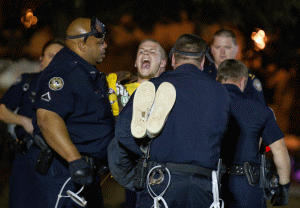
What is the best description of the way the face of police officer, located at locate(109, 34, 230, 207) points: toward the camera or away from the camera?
away from the camera

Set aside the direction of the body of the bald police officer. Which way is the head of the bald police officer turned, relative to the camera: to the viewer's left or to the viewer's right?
to the viewer's right

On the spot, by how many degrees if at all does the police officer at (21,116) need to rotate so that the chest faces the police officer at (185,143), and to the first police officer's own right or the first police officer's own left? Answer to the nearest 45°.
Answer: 0° — they already face them

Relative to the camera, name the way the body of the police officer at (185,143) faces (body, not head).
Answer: away from the camera

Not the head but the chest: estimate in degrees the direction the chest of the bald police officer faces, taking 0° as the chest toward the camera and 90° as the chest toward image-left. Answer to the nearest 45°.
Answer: approximately 270°

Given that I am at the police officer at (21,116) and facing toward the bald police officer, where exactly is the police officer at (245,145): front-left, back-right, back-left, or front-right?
front-left

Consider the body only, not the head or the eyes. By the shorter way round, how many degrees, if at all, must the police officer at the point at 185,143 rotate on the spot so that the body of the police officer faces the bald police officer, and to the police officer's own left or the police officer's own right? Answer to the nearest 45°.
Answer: approximately 45° to the police officer's own left

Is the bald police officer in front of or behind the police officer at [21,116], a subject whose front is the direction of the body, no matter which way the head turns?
in front

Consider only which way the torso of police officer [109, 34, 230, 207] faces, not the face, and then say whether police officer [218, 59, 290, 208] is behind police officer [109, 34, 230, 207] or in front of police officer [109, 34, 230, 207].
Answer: in front

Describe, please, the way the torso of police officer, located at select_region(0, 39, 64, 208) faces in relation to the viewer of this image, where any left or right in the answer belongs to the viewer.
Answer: facing the viewer and to the right of the viewer

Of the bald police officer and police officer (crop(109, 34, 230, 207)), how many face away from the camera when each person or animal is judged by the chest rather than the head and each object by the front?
1

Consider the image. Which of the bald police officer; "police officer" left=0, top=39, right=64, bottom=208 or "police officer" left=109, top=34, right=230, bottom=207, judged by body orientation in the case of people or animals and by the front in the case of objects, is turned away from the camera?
"police officer" left=109, top=34, right=230, bottom=207

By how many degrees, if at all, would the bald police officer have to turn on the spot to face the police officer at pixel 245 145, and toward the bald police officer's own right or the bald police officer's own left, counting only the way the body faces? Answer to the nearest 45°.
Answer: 0° — they already face them

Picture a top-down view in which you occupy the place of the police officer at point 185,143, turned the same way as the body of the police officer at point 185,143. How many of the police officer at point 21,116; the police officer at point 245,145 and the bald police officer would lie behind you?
0

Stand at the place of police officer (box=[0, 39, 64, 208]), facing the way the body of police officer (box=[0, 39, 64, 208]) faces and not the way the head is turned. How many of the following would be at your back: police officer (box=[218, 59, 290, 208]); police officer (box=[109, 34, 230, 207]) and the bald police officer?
0
